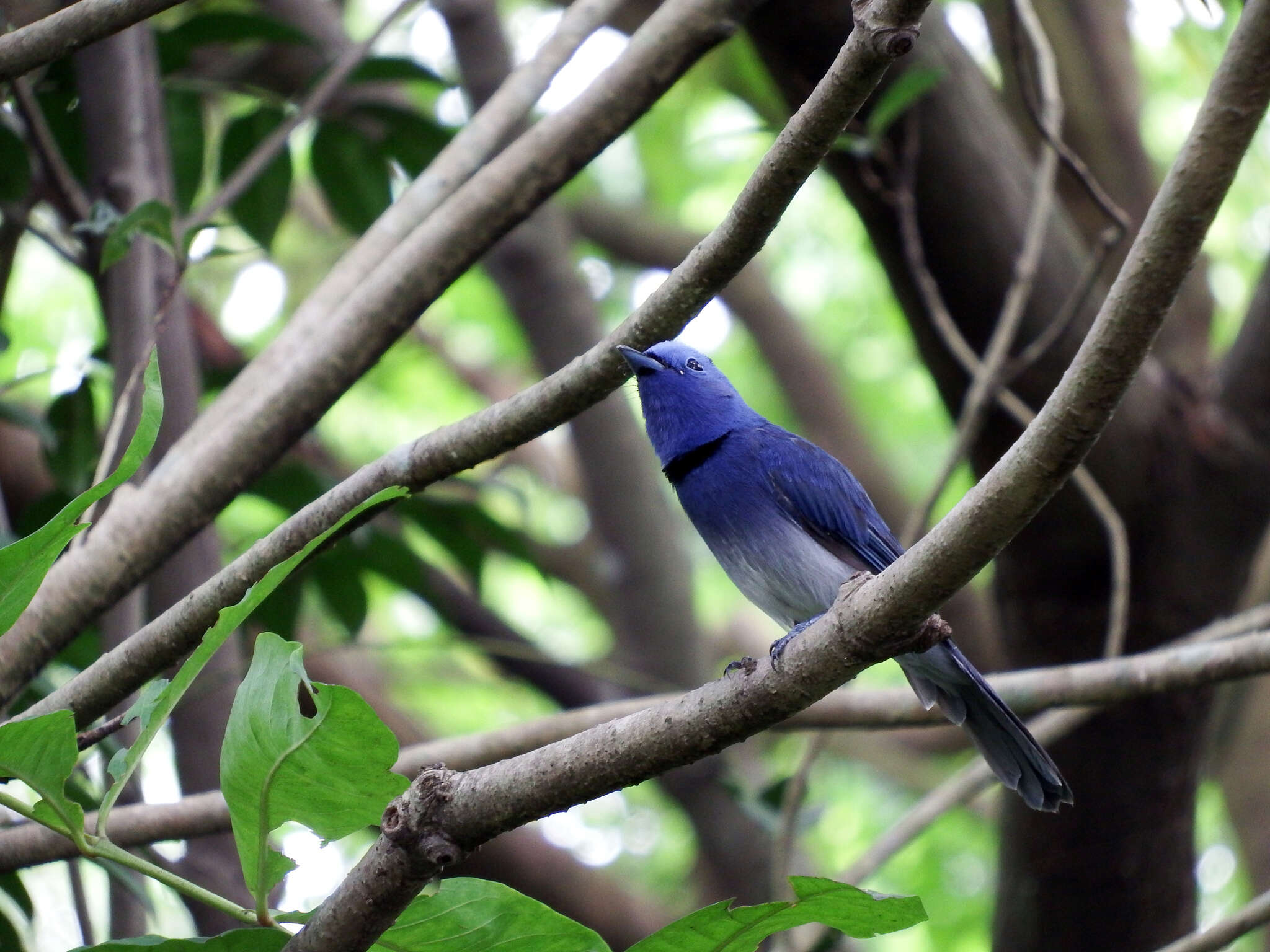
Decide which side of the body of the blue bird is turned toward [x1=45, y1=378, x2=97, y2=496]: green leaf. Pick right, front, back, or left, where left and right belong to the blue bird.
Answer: front

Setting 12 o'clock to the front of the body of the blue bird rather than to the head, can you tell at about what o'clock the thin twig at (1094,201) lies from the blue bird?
The thin twig is roughly at 6 o'clock from the blue bird.

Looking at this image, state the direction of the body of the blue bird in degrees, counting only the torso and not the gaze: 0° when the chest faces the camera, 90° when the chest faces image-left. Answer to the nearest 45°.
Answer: approximately 90°

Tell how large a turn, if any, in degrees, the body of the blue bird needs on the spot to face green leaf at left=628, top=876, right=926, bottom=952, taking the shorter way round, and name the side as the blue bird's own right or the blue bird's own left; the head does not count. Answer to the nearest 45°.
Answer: approximately 90° to the blue bird's own left
